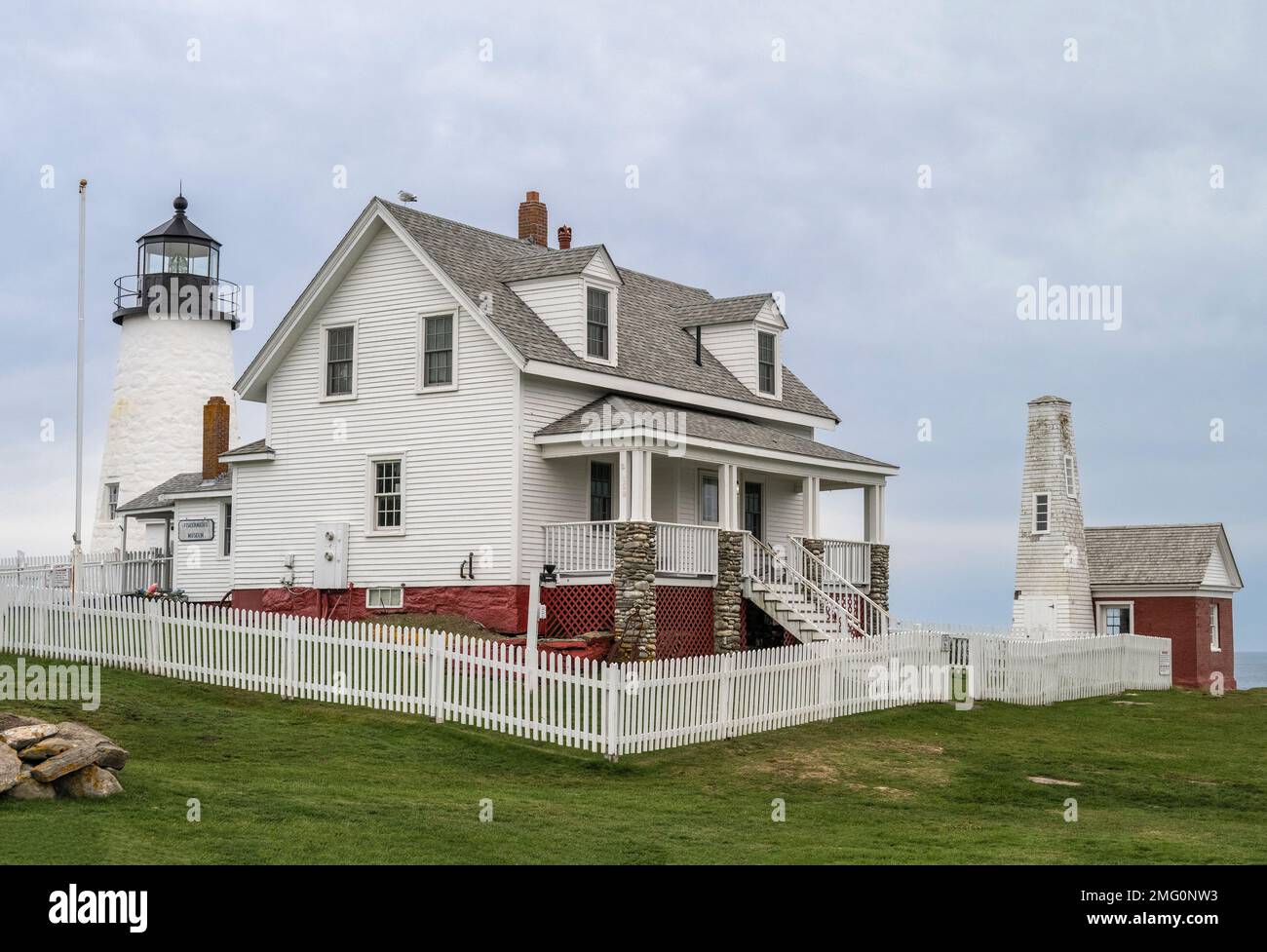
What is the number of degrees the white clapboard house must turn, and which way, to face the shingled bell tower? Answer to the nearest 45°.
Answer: approximately 90° to its left

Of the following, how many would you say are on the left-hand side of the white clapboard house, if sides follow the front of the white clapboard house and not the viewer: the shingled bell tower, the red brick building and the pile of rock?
2

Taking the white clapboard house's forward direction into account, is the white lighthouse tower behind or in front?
behind

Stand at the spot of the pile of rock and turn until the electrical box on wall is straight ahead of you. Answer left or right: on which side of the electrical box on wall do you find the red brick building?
right

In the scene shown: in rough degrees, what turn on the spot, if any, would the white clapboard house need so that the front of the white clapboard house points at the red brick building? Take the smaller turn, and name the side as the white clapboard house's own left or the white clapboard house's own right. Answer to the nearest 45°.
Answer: approximately 90° to the white clapboard house's own left

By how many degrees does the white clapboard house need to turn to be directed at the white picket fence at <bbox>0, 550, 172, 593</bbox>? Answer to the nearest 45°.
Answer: approximately 180°

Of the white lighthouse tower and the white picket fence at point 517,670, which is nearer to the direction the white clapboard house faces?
the white picket fence

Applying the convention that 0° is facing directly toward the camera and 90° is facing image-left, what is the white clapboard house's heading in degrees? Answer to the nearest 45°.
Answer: approximately 315°
